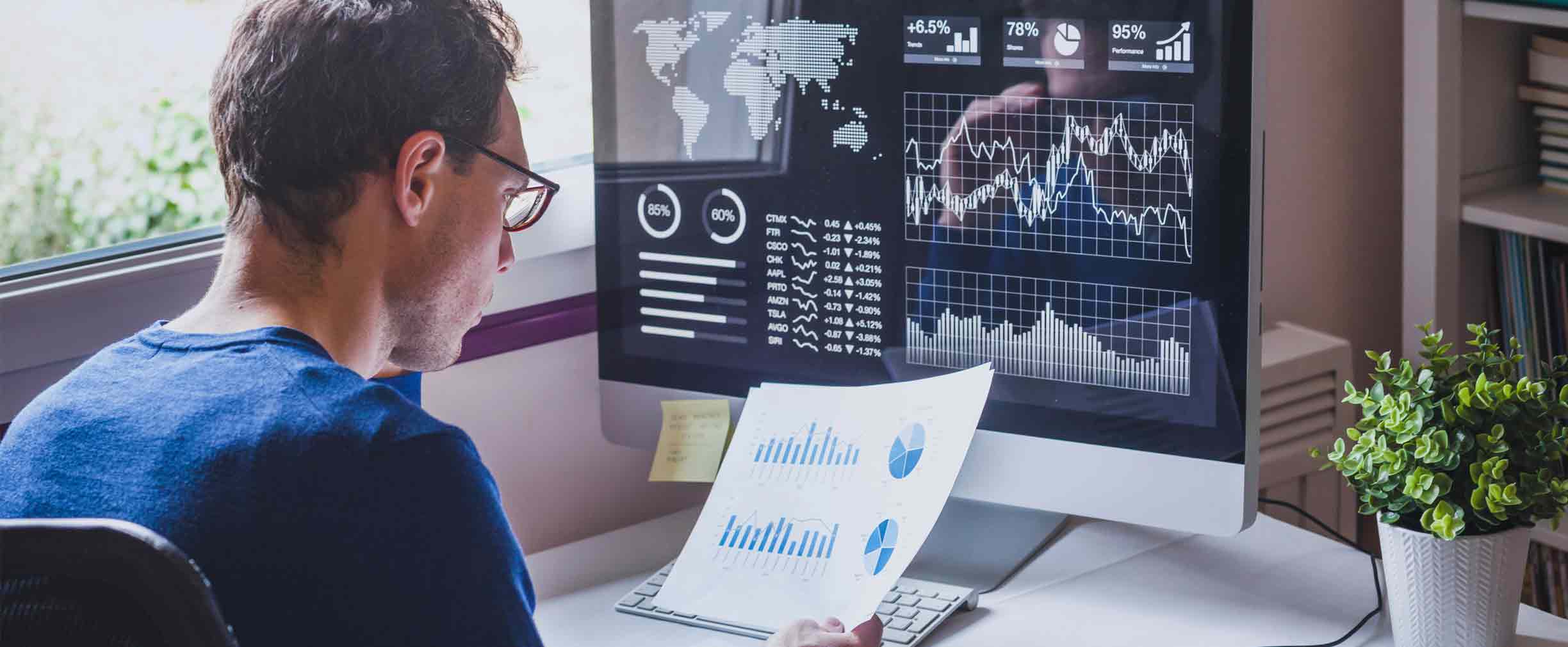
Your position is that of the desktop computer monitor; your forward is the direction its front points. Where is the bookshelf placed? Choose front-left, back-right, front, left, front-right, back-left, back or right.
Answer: back

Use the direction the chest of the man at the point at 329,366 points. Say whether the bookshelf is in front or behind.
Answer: in front

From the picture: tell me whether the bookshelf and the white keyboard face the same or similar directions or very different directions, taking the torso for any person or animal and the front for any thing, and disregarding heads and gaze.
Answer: same or similar directions

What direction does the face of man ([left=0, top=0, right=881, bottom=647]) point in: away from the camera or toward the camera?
away from the camera

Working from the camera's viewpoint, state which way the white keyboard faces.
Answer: facing the viewer and to the left of the viewer

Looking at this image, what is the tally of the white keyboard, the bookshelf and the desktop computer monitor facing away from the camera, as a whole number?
0

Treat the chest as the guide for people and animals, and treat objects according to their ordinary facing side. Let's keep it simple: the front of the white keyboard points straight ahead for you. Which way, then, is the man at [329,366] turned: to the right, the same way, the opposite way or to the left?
the opposite way

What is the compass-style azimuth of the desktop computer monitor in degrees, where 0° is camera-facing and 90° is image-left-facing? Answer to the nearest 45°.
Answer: approximately 45°

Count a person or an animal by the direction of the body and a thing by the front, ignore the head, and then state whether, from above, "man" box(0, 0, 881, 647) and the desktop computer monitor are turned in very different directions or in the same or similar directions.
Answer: very different directions

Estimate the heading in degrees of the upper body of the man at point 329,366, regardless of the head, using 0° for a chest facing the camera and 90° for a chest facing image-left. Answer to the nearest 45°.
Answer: approximately 225°
